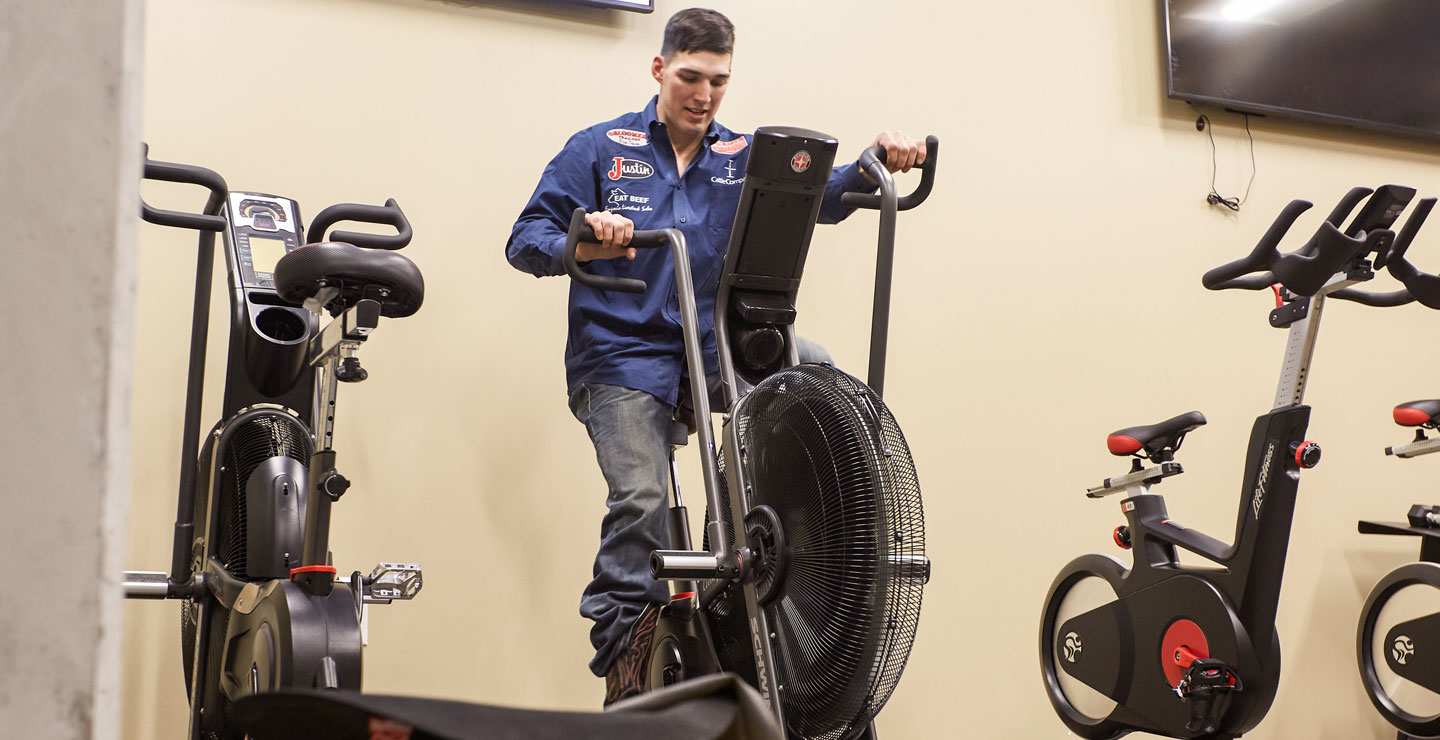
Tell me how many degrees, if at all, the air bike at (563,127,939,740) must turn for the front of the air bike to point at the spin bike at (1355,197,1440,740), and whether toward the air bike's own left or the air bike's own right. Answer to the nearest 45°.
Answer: approximately 90° to the air bike's own left

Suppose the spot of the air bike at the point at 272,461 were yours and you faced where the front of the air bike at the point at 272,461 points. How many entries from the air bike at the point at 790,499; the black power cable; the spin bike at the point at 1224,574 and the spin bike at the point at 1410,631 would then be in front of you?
0

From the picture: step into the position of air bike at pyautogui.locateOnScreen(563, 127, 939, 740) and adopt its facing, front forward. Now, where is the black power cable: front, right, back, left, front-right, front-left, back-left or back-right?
left

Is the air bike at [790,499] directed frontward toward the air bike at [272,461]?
no

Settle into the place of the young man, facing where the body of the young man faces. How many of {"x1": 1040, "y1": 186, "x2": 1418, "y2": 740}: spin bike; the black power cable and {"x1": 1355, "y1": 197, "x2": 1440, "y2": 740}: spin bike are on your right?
0

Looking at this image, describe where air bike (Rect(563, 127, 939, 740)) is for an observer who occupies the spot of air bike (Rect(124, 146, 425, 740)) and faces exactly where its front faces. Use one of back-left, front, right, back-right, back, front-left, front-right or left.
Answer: back

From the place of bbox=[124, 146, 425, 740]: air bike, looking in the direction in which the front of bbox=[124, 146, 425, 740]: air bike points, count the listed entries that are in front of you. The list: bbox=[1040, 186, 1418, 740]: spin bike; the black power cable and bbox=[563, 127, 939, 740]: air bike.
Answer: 0

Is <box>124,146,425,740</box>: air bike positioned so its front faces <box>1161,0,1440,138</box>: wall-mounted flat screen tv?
no

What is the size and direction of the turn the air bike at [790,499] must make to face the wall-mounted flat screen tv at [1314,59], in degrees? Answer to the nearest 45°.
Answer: approximately 90° to its left

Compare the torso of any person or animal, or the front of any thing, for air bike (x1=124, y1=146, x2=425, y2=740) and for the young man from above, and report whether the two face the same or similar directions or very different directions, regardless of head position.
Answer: very different directions

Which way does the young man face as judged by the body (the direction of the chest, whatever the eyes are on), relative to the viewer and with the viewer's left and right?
facing the viewer and to the right of the viewer

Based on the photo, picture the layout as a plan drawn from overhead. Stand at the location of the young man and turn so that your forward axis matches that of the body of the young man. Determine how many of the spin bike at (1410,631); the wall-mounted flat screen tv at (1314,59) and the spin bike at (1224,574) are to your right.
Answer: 0

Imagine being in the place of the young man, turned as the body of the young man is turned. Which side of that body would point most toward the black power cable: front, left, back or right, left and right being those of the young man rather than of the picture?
left

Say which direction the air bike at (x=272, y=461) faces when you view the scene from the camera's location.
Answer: facing away from the viewer and to the left of the viewer

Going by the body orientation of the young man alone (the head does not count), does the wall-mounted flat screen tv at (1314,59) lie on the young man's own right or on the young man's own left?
on the young man's own left

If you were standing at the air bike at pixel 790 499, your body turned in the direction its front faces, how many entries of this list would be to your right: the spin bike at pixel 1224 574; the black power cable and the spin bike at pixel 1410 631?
0
